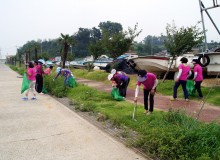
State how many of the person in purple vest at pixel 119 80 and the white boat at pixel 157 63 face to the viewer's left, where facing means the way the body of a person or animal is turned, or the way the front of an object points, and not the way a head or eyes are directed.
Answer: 2

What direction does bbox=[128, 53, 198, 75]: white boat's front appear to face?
to the viewer's left

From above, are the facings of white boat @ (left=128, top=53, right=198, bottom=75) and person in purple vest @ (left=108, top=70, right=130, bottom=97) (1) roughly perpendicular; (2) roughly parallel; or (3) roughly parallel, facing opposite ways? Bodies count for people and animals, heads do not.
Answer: roughly parallel

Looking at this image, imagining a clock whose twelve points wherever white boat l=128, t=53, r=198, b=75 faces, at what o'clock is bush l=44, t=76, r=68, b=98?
The bush is roughly at 11 o'clock from the white boat.

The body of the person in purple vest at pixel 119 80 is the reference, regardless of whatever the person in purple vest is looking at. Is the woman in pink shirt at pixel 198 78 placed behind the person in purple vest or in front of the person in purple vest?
behind

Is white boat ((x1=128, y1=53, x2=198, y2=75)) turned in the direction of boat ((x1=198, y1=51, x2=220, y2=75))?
no

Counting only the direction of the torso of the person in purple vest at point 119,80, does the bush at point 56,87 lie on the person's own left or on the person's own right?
on the person's own right

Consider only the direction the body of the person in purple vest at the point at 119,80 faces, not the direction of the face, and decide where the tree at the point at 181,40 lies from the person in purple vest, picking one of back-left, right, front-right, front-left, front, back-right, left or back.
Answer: back-right

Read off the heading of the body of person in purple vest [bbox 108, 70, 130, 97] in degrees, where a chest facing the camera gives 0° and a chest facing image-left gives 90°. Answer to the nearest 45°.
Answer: approximately 90°
